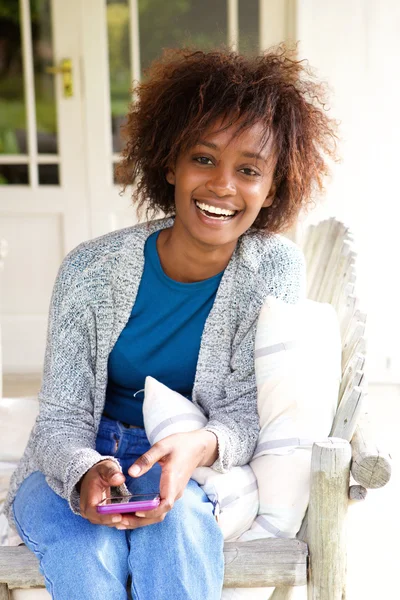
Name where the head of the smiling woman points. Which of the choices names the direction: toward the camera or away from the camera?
toward the camera

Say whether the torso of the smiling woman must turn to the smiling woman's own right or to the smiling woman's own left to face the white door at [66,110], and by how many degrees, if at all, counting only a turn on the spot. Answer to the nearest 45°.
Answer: approximately 180°
